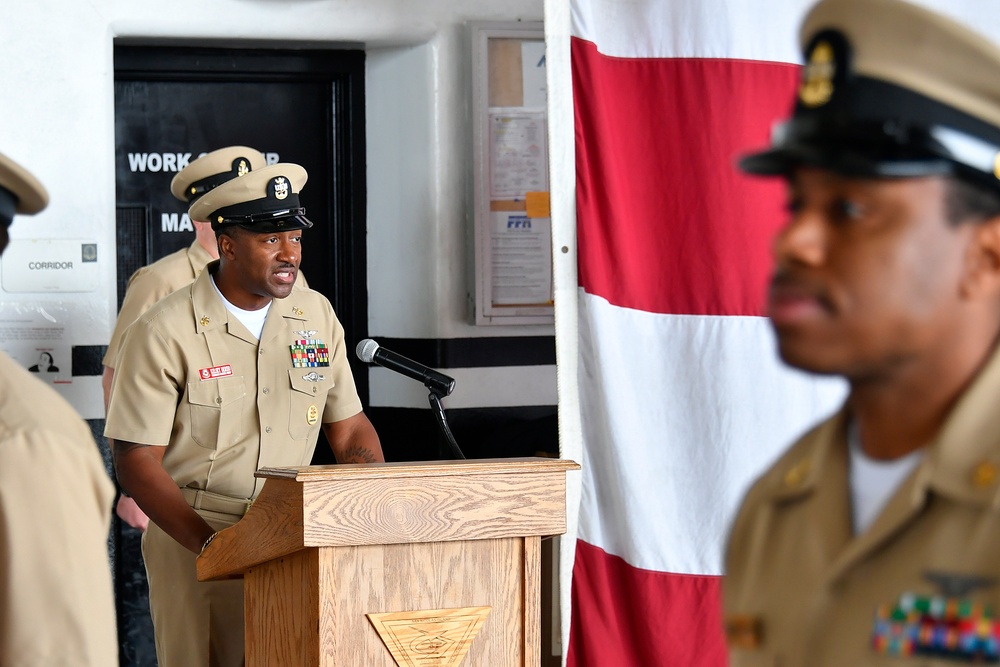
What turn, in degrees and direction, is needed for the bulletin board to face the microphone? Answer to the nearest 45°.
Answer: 0° — it already faces it

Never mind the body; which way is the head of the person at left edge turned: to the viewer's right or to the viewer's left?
to the viewer's right

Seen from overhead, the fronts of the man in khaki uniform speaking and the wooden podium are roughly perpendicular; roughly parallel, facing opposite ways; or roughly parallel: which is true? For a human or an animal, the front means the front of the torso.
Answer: roughly parallel

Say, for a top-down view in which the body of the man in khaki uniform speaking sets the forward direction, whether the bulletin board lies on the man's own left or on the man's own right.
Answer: on the man's own left

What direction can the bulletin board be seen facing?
toward the camera

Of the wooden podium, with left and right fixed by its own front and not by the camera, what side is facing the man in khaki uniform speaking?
back

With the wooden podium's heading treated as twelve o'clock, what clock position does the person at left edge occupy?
The person at left edge is roughly at 2 o'clock from the wooden podium.

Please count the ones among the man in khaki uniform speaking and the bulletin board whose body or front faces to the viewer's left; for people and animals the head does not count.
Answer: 0

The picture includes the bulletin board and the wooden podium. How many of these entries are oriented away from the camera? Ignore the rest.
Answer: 0

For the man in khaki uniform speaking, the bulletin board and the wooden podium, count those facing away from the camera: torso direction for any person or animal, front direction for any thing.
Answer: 0

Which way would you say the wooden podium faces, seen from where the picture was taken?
facing the viewer and to the right of the viewer

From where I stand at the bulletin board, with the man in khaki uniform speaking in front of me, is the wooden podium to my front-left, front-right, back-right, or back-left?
front-left

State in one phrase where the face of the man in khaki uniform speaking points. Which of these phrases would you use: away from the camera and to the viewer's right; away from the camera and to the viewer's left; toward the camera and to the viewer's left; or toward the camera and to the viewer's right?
toward the camera and to the viewer's right

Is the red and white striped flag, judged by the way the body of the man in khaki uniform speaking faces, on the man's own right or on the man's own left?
on the man's own left
